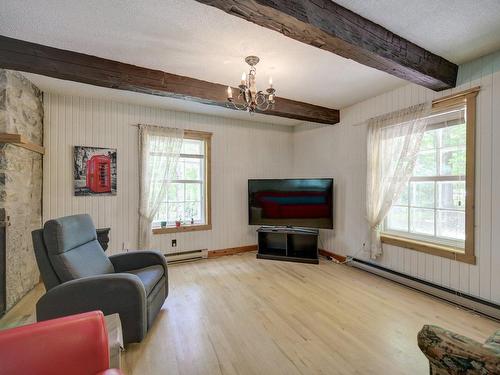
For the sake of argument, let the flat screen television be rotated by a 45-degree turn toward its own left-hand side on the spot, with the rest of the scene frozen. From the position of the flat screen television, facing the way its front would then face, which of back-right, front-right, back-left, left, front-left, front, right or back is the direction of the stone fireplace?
right

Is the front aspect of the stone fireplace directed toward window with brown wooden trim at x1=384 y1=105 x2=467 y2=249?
yes

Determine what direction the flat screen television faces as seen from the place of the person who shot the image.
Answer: facing the viewer

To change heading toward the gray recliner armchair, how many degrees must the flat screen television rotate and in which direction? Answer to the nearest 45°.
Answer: approximately 45° to its right

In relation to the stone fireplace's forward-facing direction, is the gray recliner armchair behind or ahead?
ahead

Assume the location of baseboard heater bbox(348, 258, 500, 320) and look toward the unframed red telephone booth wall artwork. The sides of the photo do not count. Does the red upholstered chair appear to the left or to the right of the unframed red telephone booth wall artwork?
left

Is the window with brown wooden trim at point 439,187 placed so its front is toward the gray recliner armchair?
yes

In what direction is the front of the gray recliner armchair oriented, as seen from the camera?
facing the viewer and to the right of the viewer

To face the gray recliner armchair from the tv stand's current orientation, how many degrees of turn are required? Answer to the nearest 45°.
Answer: approximately 45° to its right

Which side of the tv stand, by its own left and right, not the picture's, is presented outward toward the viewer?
front

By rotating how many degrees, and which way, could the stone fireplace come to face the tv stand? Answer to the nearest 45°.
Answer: approximately 45° to its left

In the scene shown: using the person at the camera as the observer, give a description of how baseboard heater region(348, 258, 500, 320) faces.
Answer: facing the viewer and to the left of the viewer

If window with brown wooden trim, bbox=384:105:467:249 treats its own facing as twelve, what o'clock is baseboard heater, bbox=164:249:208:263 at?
The baseboard heater is roughly at 1 o'clock from the window with brown wooden trim.

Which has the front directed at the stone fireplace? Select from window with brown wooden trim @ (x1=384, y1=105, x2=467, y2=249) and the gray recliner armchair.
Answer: the window with brown wooden trim

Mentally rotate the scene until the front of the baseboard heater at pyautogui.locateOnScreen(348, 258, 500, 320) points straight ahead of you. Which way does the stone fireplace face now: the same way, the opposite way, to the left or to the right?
the opposite way

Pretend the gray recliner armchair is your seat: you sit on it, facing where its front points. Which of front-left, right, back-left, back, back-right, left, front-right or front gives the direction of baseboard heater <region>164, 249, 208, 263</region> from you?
left
